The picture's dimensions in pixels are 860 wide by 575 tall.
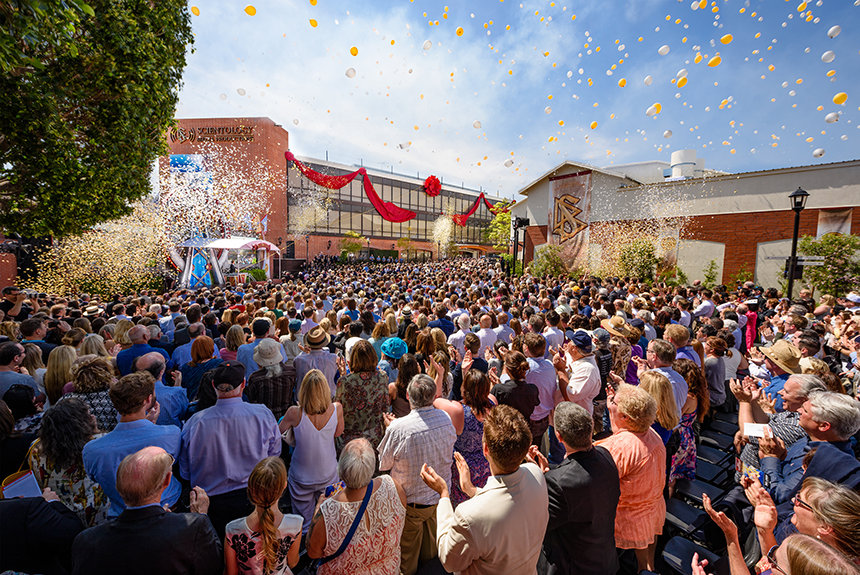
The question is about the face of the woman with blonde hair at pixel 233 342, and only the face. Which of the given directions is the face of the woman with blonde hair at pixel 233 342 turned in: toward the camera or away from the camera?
away from the camera

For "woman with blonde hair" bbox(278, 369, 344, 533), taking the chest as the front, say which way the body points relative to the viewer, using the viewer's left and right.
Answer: facing away from the viewer

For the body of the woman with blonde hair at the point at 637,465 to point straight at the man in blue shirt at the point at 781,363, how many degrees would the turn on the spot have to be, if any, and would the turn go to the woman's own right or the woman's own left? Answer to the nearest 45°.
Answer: approximately 90° to the woman's own right

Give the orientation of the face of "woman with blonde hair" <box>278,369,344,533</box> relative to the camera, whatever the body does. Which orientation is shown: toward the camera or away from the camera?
away from the camera

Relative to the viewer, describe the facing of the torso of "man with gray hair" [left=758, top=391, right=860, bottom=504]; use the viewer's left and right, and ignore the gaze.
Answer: facing to the left of the viewer

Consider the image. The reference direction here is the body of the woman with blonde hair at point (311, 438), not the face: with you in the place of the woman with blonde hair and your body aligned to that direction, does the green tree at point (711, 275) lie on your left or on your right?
on your right

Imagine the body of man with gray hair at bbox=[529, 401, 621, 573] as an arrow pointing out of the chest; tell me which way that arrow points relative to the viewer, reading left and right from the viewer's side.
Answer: facing away from the viewer and to the left of the viewer

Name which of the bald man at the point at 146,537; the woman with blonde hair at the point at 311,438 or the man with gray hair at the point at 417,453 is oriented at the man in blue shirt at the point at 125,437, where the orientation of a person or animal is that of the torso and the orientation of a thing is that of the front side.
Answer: the bald man

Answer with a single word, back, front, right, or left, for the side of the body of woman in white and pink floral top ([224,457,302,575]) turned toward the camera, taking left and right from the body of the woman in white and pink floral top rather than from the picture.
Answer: back

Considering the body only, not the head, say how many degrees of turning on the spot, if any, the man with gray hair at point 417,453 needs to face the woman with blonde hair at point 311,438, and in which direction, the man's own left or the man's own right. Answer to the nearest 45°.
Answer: approximately 90° to the man's own left

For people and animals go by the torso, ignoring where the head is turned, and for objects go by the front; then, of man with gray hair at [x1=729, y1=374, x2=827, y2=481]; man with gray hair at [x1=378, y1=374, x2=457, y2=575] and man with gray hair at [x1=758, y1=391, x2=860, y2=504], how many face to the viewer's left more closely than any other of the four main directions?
2

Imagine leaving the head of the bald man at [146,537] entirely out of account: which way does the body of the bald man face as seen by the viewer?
away from the camera

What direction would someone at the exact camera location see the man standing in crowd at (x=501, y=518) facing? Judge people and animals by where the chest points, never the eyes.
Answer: facing away from the viewer and to the left of the viewer
